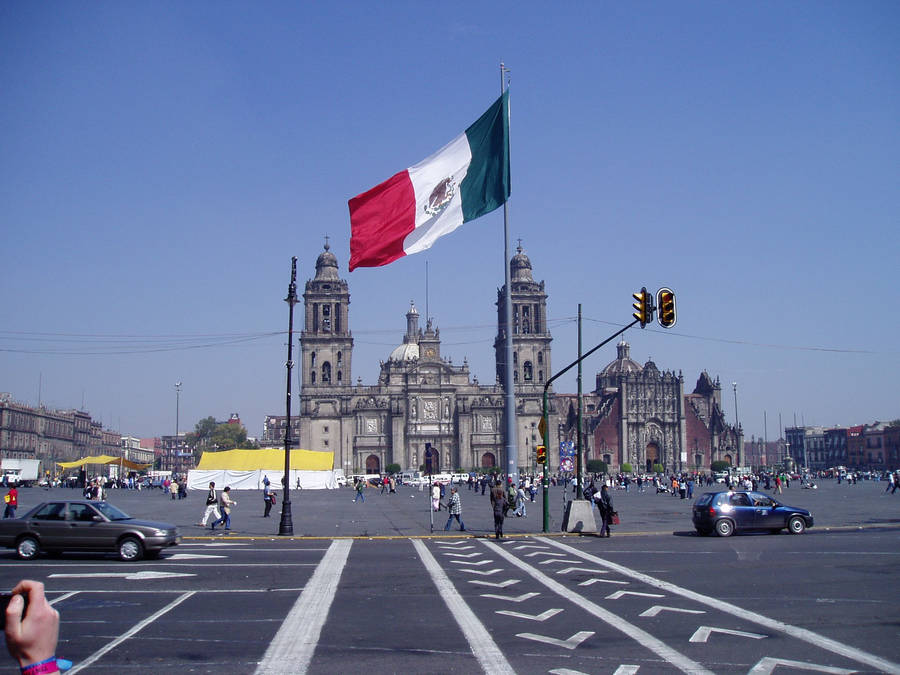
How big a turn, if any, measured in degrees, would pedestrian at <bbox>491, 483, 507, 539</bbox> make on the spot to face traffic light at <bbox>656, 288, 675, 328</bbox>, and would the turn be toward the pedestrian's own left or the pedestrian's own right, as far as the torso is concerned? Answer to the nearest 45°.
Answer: approximately 90° to the pedestrian's own right

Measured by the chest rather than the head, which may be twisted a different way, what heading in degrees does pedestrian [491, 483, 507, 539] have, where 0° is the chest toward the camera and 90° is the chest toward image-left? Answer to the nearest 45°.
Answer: approximately 180°

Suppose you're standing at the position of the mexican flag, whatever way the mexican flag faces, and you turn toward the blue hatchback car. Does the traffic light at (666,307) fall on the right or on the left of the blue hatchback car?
right
